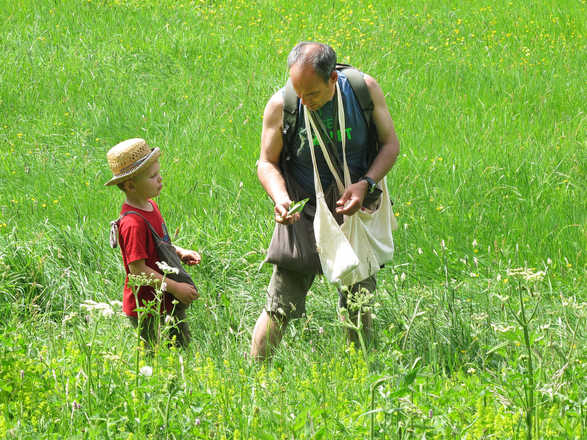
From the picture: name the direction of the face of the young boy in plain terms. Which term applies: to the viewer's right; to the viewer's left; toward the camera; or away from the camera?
to the viewer's right

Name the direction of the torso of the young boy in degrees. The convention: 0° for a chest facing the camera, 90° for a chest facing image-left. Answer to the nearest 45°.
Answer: approximately 270°

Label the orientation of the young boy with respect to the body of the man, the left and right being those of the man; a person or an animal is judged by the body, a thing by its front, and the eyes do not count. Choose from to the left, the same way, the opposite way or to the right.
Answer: to the left

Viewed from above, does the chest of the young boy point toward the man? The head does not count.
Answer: yes

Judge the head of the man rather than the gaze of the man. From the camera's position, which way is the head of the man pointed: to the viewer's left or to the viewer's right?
to the viewer's left

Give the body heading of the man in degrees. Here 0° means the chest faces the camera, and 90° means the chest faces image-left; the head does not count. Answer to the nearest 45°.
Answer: approximately 0°

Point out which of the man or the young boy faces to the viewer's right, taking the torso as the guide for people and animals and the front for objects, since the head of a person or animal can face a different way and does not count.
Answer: the young boy

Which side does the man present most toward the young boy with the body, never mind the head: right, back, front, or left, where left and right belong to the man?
right

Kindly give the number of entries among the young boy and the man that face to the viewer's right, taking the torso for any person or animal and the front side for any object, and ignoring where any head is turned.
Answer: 1
